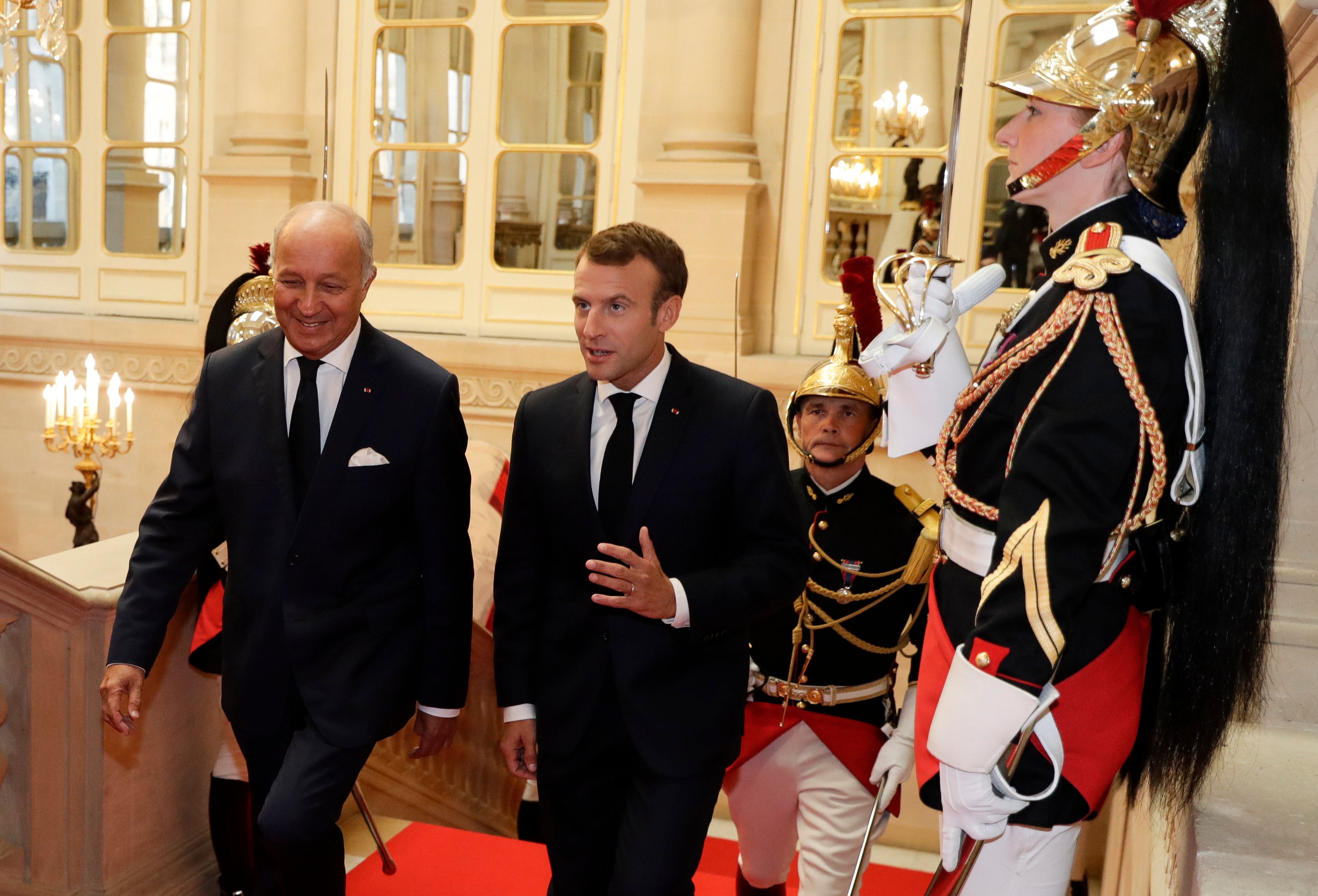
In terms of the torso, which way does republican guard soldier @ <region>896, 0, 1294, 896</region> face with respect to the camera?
to the viewer's left

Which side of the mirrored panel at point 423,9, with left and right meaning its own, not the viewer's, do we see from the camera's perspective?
front

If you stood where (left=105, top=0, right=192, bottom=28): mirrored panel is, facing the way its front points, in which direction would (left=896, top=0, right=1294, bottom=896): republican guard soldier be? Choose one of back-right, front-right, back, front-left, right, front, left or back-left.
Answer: front

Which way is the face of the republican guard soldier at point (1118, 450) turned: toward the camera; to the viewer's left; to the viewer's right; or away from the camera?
to the viewer's left

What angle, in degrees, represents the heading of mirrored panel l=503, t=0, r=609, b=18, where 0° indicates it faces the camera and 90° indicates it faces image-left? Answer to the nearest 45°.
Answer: approximately 0°

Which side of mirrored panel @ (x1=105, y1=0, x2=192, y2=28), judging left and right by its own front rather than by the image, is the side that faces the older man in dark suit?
front

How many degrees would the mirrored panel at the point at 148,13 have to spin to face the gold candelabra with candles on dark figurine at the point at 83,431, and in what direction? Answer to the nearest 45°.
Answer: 0° — it already faces it

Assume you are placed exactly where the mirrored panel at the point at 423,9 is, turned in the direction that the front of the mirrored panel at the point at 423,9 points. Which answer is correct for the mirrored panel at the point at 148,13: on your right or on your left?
on your right

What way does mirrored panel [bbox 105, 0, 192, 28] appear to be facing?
toward the camera

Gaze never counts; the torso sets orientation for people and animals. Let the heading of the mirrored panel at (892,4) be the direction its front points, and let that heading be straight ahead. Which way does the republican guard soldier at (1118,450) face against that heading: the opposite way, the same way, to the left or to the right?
to the right

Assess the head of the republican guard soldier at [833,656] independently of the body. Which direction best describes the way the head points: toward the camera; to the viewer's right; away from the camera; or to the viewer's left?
toward the camera

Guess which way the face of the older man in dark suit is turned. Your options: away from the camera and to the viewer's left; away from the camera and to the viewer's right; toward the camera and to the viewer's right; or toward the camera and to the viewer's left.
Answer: toward the camera and to the viewer's left

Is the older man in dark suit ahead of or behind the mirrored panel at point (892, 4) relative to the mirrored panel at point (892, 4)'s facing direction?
ahead

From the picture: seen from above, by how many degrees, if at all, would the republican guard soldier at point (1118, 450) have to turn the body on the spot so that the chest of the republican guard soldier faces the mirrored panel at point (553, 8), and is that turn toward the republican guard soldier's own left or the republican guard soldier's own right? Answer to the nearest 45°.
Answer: approximately 45° to the republican guard soldier's own right
